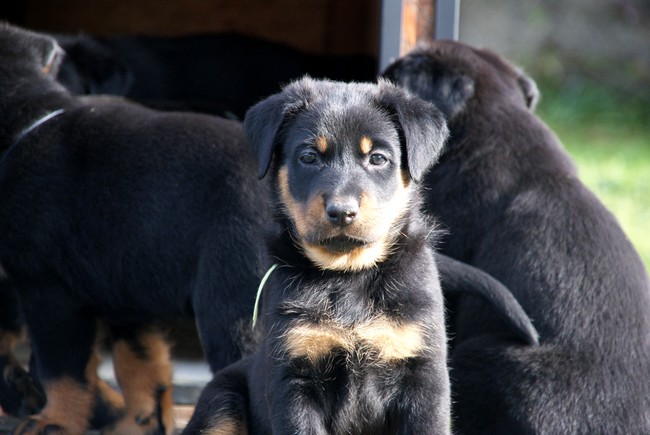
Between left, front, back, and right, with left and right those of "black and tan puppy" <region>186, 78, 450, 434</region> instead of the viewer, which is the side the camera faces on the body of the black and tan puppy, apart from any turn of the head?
front

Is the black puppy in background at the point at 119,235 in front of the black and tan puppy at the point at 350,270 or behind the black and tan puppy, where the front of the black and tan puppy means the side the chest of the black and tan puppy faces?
behind

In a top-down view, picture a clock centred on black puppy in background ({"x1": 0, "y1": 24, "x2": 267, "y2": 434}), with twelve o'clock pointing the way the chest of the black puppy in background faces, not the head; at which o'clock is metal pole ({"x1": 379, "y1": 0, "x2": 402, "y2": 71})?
The metal pole is roughly at 5 o'clock from the black puppy in background.

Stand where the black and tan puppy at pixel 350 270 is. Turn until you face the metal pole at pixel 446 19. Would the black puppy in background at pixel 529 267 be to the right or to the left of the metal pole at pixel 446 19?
right

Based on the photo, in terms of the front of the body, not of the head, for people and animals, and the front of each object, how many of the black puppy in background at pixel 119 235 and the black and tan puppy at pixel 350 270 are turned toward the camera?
1

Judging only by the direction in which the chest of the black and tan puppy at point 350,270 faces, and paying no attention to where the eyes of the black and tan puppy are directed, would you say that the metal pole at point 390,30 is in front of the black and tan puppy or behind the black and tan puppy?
behind

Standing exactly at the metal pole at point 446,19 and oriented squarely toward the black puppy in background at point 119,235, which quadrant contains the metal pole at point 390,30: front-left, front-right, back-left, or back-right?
front-right

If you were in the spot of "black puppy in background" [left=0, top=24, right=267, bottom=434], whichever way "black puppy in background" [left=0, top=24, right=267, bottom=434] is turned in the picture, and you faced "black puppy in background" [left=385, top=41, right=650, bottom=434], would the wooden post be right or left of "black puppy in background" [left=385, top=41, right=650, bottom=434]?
left

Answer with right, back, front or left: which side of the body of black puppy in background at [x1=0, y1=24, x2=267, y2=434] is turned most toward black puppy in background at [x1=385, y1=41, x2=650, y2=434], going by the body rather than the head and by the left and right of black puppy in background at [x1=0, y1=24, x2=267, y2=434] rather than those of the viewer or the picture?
back

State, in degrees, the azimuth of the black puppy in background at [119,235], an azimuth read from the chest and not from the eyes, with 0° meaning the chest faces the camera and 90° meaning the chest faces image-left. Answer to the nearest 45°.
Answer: approximately 90°

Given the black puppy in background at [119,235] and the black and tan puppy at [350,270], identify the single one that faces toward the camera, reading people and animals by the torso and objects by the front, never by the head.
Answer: the black and tan puppy

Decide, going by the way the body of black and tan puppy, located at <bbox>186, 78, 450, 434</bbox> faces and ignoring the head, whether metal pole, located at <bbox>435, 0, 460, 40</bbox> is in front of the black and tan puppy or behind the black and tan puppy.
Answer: behind

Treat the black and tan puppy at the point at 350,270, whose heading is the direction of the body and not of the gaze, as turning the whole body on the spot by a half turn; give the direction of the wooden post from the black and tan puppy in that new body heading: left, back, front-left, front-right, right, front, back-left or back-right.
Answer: front

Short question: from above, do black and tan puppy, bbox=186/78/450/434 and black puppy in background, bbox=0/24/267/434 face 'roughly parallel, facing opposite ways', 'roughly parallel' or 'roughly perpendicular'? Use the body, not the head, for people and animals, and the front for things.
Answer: roughly perpendicular
